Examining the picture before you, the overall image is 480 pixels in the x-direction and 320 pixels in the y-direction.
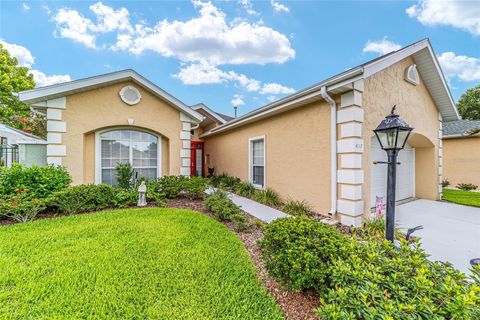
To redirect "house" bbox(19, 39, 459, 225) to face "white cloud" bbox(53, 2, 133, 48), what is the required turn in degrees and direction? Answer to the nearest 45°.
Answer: approximately 135° to its right

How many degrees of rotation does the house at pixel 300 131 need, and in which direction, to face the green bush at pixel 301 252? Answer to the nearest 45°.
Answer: approximately 45° to its right

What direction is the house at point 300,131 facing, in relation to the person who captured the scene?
facing the viewer and to the right of the viewer

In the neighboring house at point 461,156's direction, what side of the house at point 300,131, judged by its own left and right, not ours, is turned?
left

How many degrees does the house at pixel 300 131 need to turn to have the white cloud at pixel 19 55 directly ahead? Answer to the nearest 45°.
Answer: approximately 180°

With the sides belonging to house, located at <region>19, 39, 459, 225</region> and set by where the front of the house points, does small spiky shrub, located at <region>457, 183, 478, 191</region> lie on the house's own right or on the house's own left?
on the house's own left

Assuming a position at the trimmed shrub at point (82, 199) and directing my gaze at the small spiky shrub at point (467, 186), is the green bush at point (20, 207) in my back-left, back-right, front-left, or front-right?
back-right
